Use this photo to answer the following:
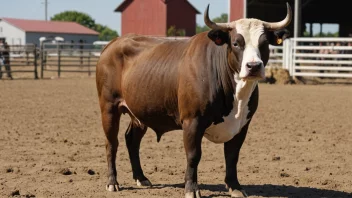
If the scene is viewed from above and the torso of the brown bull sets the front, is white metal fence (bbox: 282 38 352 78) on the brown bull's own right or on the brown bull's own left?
on the brown bull's own left

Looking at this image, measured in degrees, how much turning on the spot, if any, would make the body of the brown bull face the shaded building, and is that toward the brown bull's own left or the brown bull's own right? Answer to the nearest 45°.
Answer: approximately 135° to the brown bull's own left

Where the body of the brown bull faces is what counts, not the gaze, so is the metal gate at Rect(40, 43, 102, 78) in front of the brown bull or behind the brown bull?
behind

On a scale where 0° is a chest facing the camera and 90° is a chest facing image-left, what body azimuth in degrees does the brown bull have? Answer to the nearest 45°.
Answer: approximately 315°

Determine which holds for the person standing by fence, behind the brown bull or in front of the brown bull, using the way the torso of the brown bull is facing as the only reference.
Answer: behind
